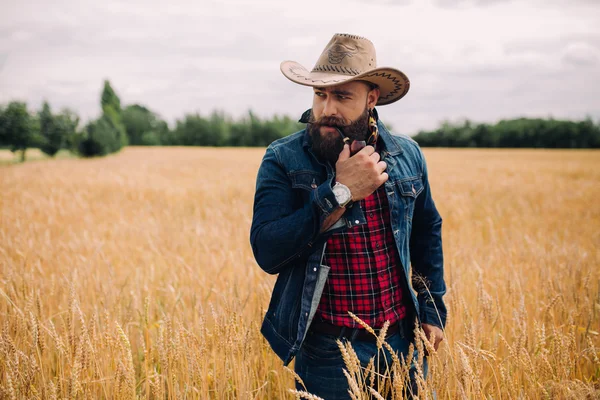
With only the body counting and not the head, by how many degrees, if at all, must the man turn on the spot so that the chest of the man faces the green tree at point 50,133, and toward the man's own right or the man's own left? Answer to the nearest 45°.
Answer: approximately 135° to the man's own right

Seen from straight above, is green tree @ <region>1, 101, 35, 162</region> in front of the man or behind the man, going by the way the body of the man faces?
behind

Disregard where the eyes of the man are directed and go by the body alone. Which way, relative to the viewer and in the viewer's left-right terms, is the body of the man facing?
facing the viewer

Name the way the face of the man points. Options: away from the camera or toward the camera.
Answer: toward the camera
